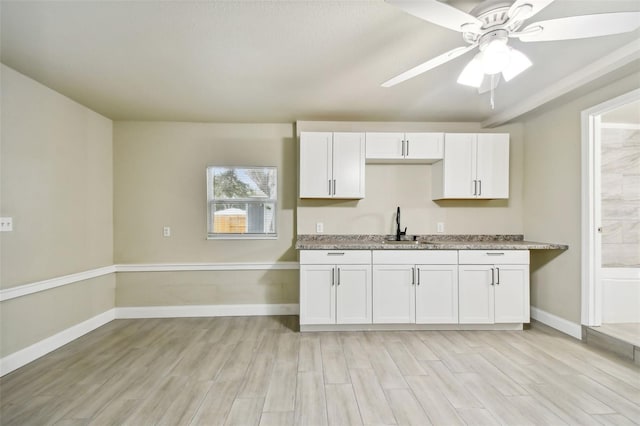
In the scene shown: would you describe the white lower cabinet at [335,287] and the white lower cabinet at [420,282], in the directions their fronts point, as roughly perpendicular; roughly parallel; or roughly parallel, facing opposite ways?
roughly parallel

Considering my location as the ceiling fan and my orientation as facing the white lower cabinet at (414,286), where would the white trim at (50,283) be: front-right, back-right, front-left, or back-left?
front-left

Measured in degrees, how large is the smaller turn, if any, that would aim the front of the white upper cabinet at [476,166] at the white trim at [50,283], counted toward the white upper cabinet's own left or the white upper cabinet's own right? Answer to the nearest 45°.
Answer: approximately 45° to the white upper cabinet's own right

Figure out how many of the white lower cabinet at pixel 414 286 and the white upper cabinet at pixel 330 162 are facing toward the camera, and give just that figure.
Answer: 2

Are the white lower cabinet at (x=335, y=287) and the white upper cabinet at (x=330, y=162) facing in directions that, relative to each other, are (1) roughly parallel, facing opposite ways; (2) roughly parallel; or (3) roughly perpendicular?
roughly parallel

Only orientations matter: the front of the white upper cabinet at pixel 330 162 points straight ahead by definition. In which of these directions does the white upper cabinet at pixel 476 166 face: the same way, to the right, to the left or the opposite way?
the same way

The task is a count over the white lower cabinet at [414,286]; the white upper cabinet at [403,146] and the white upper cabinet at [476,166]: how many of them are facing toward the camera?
3

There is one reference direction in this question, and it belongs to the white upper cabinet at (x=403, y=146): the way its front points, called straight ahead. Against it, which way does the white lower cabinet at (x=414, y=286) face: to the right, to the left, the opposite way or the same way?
the same way

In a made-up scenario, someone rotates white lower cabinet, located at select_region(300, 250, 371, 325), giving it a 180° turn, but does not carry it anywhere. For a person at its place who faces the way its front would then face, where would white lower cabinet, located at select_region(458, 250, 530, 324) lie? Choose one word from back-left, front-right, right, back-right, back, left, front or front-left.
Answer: right

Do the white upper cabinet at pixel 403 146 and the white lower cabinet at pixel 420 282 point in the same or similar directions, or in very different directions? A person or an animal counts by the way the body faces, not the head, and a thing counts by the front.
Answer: same or similar directions

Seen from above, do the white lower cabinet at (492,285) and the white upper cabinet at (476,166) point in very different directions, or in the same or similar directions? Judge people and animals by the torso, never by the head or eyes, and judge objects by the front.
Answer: same or similar directions

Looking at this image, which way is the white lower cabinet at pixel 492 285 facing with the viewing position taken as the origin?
facing the viewer

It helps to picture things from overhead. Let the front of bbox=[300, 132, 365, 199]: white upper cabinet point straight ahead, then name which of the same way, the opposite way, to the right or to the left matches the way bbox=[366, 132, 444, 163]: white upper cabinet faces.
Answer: the same way

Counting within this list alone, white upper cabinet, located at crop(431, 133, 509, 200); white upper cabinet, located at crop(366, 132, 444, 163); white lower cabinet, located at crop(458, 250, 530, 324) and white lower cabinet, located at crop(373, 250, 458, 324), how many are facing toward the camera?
4

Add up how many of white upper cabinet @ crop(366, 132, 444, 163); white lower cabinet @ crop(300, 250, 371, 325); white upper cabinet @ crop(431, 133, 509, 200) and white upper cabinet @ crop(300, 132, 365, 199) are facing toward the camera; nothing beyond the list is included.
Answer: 4

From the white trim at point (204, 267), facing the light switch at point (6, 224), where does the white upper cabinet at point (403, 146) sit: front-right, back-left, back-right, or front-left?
back-left

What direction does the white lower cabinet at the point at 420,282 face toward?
toward the camera
